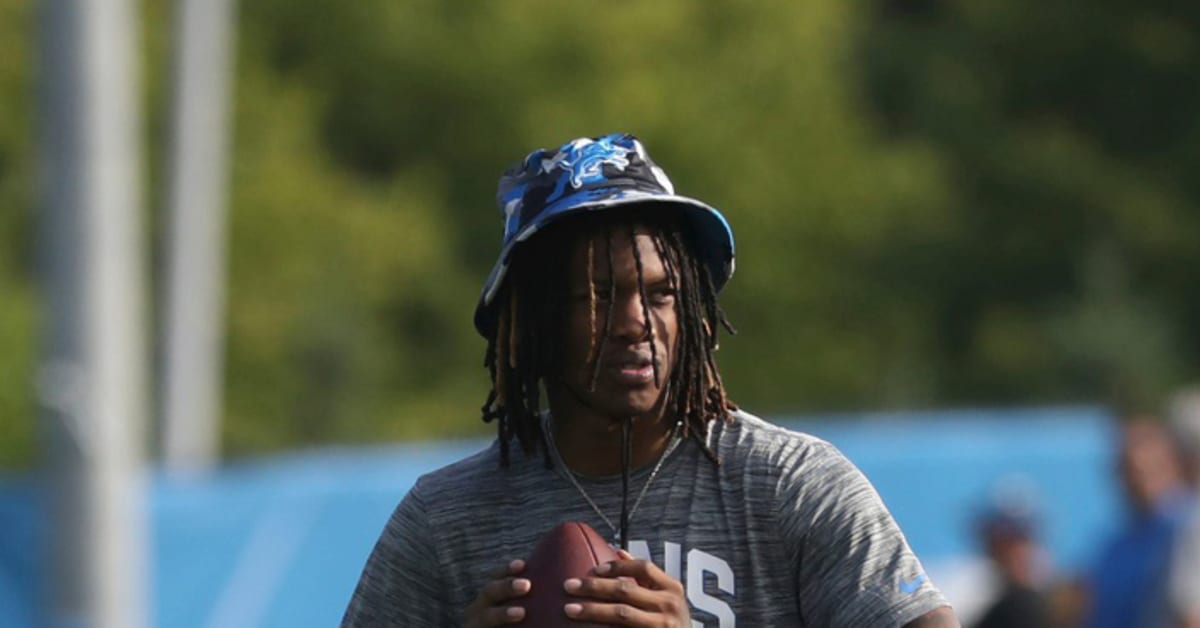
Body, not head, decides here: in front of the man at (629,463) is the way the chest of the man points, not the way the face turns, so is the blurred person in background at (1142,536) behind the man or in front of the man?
behind

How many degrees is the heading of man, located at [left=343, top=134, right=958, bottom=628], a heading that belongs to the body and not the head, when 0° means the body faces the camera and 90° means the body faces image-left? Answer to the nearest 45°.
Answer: approximately 0°

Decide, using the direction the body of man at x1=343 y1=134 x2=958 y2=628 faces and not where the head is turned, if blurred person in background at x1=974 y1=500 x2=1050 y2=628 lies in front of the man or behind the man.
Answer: behind

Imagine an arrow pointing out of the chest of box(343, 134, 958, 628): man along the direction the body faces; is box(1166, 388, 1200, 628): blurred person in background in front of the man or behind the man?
behind
